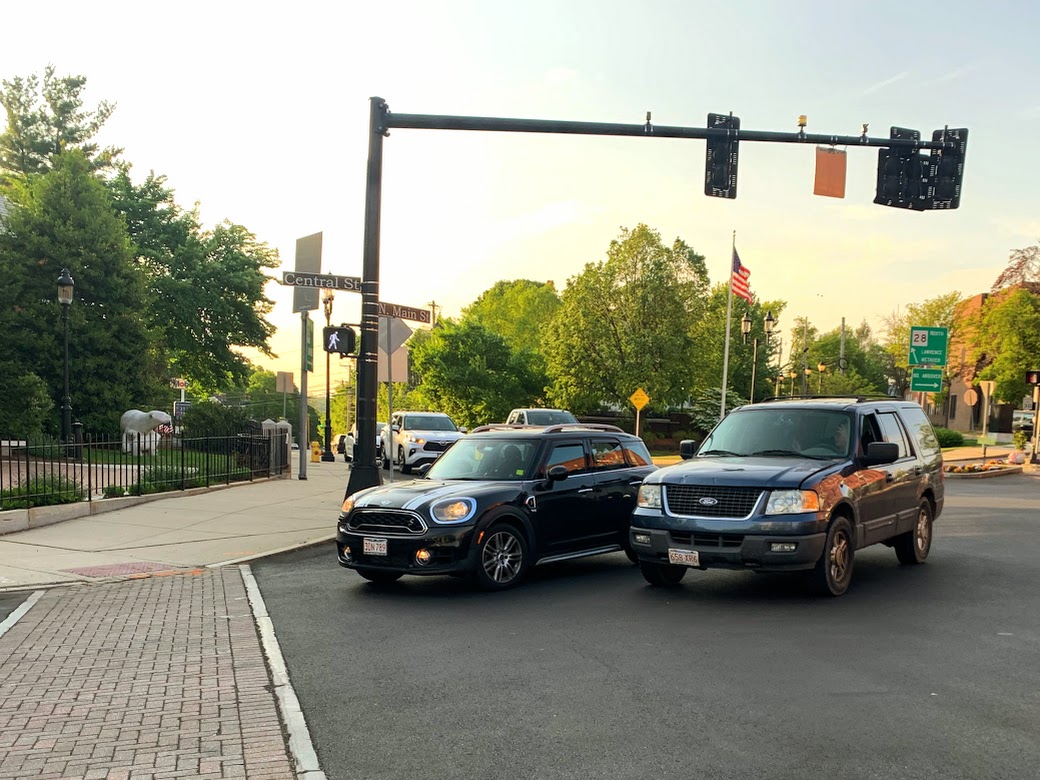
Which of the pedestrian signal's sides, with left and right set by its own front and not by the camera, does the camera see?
front

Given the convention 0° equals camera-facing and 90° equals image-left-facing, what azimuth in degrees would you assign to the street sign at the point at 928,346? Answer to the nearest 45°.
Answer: approximately 0°

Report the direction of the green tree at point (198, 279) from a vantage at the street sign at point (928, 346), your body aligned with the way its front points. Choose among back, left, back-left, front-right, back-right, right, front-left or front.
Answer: right

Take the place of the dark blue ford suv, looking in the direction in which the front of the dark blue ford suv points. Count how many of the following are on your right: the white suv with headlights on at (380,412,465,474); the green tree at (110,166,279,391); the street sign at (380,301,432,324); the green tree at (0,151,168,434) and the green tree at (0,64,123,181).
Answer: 5

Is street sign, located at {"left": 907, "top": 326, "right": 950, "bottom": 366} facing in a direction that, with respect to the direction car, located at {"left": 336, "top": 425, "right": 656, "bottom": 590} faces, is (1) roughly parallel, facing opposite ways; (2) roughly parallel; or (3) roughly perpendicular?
roughly parallel

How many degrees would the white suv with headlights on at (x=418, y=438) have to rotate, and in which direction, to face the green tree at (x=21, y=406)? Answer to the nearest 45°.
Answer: approximately 135° to its right

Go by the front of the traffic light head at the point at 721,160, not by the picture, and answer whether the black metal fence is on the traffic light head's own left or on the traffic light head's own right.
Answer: on the traffic light head's own left

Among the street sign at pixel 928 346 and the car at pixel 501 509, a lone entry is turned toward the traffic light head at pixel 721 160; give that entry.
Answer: the street sign

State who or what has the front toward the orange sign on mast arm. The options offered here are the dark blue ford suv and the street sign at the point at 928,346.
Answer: the street sign

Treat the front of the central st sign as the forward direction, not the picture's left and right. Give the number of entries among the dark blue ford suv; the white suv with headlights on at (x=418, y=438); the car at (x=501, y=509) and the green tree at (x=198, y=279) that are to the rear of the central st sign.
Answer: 2

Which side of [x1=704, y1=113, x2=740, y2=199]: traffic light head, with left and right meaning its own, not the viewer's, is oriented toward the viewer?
back

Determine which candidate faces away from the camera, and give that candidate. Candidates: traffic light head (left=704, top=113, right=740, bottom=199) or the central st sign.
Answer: the traffic light head

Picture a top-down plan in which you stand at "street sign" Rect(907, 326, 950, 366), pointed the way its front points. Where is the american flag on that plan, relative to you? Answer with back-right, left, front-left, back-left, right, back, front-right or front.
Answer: right

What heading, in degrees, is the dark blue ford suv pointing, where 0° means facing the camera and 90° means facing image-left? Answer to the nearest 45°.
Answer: approximately 45°

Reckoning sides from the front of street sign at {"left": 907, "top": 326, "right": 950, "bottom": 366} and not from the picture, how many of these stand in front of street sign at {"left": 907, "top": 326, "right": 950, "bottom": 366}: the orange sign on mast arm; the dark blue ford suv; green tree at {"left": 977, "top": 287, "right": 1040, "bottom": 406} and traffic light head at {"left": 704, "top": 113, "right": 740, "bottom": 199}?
3

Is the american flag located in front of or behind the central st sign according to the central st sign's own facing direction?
behind

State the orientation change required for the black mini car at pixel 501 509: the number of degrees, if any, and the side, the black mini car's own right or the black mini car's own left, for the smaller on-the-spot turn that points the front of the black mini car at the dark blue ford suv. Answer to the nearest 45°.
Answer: approximately 135° to the black mini car's own left

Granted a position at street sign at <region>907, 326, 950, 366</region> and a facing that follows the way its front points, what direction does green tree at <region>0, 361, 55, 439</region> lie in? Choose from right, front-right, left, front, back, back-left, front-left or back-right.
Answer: front-right

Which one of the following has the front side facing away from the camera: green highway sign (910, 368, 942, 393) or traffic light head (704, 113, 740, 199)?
the traffic light head

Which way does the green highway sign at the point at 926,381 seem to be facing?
toward the camera

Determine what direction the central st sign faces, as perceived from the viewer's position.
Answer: facing the viewer
